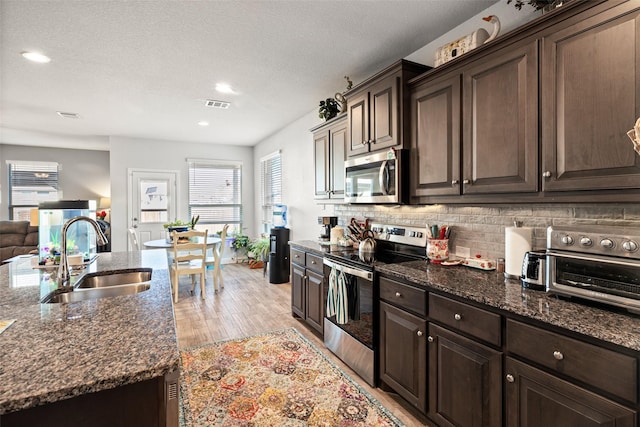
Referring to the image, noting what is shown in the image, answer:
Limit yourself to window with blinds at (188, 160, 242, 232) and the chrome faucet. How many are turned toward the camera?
1

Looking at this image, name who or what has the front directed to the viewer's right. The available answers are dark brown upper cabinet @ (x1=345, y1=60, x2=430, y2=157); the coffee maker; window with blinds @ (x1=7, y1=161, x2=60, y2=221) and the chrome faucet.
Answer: the chrome faucet

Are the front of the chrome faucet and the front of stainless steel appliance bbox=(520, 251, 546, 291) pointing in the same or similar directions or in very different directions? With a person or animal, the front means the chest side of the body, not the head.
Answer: very different directions

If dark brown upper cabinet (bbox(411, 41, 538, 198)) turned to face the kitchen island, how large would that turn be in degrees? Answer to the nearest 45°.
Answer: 0° — it already faces it

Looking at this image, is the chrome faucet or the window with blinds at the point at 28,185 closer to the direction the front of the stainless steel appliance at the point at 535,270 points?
the chrome faucet

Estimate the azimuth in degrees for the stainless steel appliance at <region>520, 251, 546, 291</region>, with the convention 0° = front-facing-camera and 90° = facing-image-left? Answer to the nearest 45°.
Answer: approximately 45°

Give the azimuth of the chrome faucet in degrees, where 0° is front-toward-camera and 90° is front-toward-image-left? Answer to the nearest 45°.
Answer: approximately 270°

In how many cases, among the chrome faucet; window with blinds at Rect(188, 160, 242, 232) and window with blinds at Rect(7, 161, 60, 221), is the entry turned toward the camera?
2

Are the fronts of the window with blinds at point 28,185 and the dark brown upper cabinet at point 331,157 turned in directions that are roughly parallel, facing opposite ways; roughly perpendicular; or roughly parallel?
roughly perpendicular

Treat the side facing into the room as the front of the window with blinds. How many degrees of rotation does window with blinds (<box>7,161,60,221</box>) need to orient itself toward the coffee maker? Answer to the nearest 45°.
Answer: approximately 45° to its left

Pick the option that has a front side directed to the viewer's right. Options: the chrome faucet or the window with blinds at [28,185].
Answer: the chrome faucet

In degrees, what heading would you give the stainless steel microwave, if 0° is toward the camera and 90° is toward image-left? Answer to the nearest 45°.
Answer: approximately 45°
